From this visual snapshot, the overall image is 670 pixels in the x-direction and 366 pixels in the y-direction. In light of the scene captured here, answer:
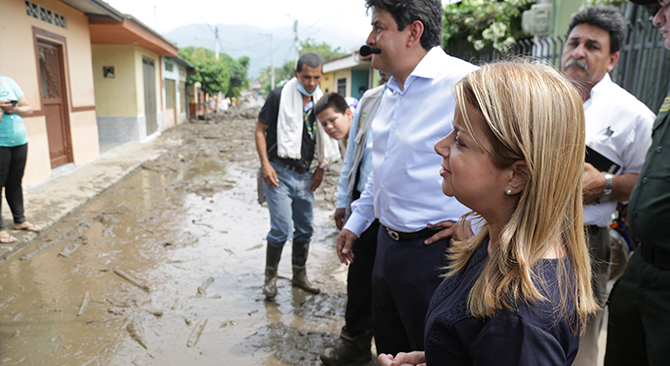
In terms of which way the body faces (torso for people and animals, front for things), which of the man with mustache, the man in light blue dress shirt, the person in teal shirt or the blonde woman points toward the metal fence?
the person in teal shirt

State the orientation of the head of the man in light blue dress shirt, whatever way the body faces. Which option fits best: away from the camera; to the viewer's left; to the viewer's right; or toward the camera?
to the viewer's left

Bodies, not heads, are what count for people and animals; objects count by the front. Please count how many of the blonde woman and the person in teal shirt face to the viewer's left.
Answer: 1

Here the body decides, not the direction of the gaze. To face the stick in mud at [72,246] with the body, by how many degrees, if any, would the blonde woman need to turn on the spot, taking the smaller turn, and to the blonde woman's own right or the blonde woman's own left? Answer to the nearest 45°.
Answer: approximately 45° to the blonde woman's own right

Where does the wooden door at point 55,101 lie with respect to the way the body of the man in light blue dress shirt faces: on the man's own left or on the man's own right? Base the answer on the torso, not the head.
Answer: on the man's own right

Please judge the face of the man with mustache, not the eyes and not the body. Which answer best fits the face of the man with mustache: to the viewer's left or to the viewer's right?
to the viewer's left

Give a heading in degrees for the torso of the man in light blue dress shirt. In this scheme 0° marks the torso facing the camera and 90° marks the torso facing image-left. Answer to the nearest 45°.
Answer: approximately 45°

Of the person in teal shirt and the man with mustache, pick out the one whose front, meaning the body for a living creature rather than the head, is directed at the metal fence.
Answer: the person in teal shirt

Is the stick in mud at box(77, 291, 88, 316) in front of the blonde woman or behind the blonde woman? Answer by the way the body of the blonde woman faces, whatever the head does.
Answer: in front

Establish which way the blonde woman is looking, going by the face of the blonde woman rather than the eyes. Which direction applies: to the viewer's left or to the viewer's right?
to the viewer's left

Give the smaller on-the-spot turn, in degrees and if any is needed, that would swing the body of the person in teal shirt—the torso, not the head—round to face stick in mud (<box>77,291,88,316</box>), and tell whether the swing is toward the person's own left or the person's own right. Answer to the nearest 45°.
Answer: approximately 45° to the person's own right

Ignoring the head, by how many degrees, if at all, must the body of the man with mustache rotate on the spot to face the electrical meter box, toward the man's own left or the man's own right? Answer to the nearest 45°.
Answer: approximately 135° to the man's own right

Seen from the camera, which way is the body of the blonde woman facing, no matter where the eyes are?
to the viewer's left

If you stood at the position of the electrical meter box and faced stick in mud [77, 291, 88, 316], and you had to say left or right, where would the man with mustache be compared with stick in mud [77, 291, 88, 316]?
left

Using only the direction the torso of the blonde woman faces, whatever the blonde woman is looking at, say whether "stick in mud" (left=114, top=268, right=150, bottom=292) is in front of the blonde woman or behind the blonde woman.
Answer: in front
